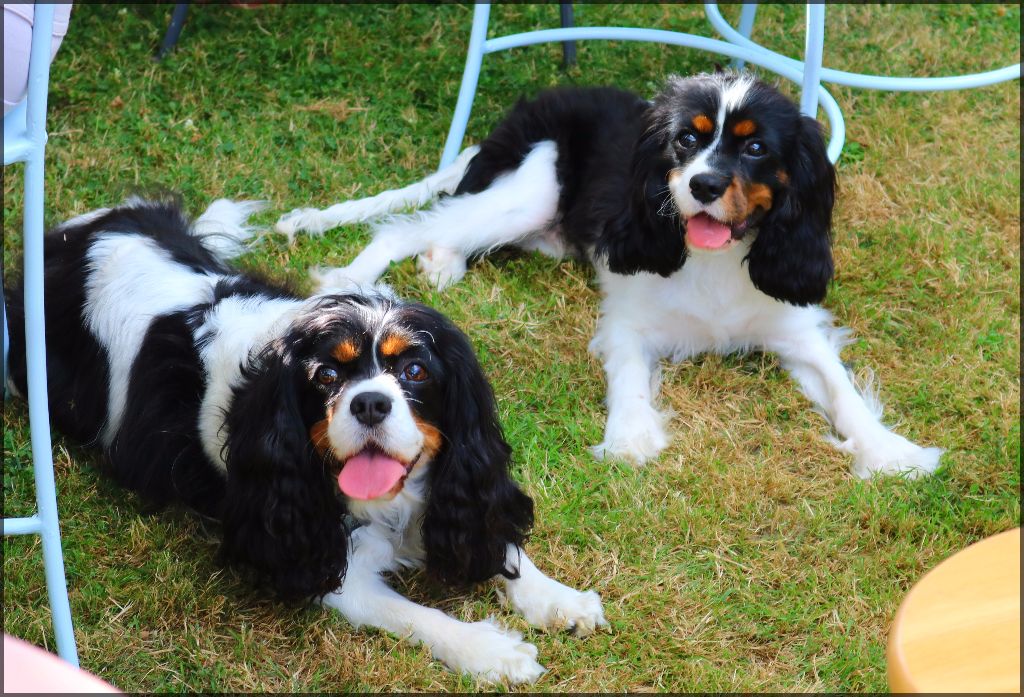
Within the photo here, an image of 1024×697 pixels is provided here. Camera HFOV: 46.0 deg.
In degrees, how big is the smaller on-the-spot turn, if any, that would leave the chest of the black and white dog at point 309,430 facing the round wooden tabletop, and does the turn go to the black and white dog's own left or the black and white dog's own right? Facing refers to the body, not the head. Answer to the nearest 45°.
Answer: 0° — it already faces it

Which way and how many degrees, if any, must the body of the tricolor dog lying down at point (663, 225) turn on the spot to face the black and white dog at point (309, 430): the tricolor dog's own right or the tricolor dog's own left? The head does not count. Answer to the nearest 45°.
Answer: approximately 90° to the tricolor dog's own right

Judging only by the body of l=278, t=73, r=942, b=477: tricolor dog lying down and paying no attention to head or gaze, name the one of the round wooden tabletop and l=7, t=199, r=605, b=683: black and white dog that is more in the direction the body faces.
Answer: the round wooden tabletop

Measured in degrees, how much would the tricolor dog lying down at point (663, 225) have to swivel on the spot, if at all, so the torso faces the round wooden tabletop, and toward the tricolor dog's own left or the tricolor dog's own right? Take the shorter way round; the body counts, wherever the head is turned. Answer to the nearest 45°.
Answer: approximately 45° to the tricolor dog's own right
